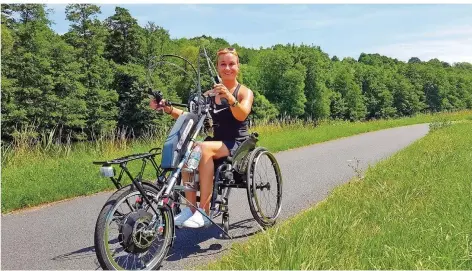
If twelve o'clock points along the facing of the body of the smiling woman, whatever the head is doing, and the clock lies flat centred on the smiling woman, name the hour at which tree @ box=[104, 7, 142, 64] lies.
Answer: The tree is roughly at 4 o'clock from the smiling woman.

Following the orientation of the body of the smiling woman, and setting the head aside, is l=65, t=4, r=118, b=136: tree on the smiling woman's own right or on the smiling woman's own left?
on the smiling woman's own right

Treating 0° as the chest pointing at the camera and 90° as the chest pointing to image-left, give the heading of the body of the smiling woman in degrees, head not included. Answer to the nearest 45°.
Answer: approximately 45°

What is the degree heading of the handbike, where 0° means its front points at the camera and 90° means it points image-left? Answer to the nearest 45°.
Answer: approximately 45°

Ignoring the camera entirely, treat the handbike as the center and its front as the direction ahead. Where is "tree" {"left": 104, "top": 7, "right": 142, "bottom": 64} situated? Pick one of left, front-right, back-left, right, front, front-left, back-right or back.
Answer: back-right

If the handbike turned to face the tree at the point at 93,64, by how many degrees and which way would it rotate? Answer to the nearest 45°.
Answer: approximately 135° to its right
